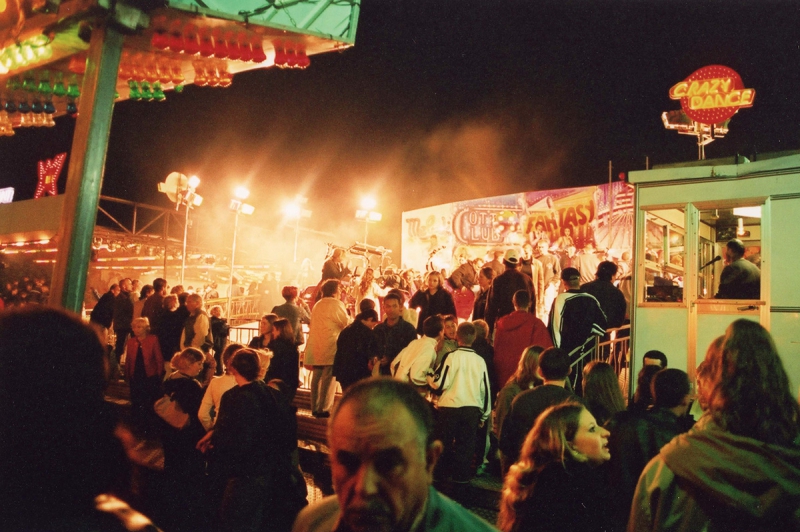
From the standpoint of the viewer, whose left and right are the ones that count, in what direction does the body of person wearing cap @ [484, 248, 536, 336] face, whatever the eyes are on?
facing away from the viewer

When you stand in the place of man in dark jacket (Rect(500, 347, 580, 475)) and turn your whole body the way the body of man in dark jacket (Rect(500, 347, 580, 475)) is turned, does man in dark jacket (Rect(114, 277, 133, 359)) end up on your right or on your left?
on your left

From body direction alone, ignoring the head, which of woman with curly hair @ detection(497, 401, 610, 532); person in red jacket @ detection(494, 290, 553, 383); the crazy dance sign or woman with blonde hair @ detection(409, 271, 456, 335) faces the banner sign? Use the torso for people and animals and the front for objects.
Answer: the person in red jacket

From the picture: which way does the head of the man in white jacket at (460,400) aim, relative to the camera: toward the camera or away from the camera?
away from the camera

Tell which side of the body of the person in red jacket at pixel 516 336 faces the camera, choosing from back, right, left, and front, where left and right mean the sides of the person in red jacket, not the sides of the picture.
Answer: back

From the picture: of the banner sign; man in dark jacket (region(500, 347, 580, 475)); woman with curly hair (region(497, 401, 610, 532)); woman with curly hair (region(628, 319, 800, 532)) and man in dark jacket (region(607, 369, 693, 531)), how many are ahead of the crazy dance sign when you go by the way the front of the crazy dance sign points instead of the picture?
4

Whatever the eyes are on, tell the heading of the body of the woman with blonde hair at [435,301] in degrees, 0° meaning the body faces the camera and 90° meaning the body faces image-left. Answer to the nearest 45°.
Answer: approximately 0°

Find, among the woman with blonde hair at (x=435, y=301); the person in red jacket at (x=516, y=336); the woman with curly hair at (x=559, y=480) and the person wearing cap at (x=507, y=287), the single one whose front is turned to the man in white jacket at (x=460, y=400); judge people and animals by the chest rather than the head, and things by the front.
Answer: the woman with blonde hair

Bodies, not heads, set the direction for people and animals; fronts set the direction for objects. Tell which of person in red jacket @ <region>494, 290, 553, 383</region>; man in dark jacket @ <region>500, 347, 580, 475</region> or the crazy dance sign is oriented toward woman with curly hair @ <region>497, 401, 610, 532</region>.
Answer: the crazy dance sign

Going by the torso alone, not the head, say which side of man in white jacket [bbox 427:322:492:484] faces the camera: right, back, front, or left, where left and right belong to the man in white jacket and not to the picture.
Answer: back

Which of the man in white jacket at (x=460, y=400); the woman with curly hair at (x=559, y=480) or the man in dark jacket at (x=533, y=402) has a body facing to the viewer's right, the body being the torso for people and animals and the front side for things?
the woman with curly hair

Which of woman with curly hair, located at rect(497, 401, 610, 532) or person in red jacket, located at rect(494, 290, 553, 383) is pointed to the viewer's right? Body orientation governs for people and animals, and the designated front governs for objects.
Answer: the woman with curly hair
